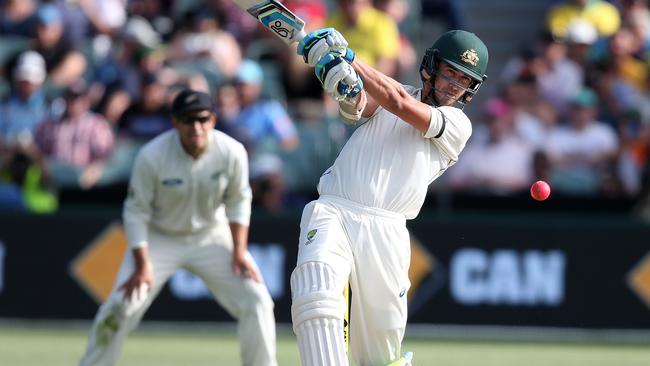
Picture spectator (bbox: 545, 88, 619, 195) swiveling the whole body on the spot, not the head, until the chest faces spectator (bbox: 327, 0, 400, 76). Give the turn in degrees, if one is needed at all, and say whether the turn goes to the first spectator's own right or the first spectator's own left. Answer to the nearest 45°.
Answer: approximately 90° to the first spectator's own right

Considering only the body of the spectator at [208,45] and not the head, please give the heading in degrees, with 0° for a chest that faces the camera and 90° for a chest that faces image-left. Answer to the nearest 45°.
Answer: approximately 0°

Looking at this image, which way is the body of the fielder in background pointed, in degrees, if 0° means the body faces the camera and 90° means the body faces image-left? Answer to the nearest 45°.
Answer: approximately 0°

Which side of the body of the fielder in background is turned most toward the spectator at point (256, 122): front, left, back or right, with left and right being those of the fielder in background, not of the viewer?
back

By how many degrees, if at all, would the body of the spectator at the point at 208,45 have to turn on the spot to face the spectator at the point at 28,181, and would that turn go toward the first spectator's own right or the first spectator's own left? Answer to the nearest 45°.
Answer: approximately 45° to the first spectator's own right
